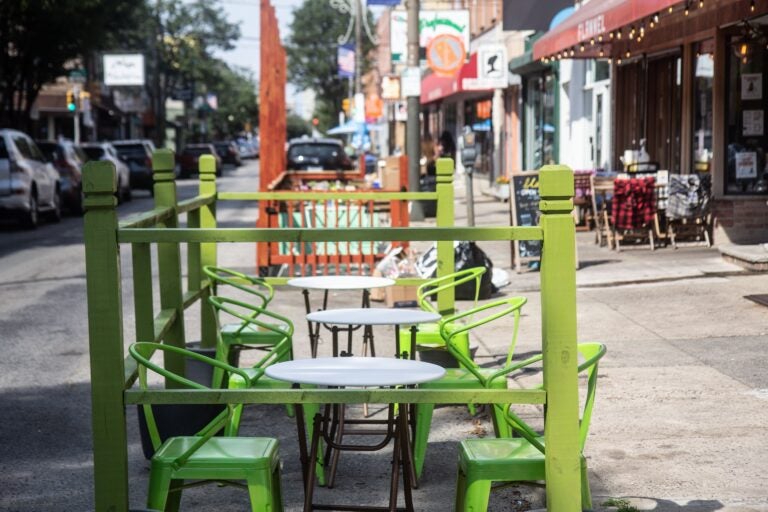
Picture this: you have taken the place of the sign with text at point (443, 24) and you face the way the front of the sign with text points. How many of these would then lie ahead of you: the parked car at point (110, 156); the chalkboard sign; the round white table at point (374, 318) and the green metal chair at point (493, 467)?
3

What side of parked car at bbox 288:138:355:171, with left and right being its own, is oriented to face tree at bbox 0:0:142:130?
left

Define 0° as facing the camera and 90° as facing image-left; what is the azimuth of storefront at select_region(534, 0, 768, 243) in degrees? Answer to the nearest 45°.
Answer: approximately 45°

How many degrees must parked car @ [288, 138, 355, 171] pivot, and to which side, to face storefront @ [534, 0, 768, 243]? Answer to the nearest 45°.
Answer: approximately 180°

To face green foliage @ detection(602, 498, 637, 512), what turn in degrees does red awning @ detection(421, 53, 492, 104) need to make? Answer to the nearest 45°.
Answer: approximately 45° to its left

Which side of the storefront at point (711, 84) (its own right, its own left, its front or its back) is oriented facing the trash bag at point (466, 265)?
front

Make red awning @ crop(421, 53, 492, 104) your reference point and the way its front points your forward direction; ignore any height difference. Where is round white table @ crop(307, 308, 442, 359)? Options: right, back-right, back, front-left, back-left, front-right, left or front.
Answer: front-left

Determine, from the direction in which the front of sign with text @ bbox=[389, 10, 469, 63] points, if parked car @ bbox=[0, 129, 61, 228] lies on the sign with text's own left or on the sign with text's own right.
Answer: on the sign with text's own right

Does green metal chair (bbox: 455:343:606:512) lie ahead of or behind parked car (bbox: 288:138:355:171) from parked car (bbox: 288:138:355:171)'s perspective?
behind

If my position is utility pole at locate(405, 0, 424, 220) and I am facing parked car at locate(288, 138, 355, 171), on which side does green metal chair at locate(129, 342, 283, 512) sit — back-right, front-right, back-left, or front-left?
back-left

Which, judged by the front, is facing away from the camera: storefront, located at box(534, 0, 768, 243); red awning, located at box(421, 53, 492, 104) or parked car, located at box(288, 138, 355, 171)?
the parked car

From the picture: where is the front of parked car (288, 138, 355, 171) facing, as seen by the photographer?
facing away from the viewer

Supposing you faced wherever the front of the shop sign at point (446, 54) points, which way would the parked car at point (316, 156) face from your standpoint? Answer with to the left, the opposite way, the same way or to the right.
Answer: the opposite way

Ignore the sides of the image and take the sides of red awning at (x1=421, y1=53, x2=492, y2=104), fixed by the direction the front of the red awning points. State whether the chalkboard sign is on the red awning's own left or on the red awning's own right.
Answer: on the red awning's own left
